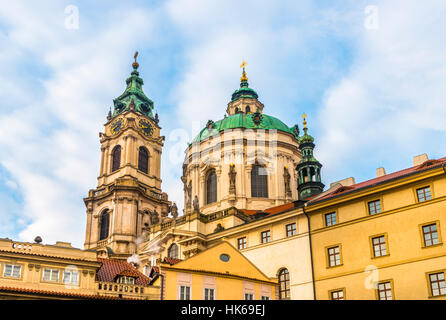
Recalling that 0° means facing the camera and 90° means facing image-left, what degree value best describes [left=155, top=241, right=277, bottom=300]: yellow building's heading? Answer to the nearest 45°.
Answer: approximately 0°

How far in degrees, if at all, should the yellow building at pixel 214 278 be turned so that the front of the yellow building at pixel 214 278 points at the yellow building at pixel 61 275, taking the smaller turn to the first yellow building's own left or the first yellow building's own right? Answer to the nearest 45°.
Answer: approximately 90° to the first yellow building's own right

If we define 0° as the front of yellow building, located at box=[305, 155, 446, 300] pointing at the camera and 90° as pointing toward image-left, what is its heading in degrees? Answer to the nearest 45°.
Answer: approximately 45°

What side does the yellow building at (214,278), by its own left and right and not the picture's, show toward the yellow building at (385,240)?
left

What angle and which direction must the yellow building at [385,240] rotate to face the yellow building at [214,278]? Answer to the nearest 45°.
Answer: approximately 45° to its right
